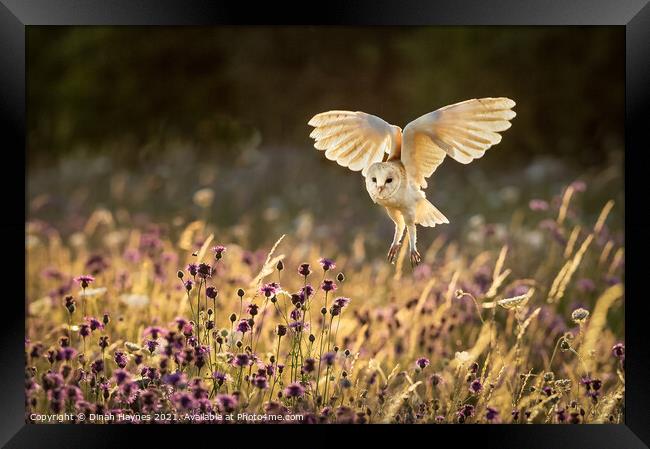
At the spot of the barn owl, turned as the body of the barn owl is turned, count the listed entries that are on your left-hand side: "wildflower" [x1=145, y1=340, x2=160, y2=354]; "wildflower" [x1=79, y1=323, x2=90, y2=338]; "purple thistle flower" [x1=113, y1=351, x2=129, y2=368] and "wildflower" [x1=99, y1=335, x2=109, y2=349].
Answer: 0

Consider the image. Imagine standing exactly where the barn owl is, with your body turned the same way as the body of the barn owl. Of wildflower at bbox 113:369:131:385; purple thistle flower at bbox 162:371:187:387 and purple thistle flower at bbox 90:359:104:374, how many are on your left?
0

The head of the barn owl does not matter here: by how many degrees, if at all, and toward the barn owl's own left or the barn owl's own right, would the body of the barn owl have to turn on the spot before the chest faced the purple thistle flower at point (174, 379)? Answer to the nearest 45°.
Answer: approximately 45° to the barn owl's own right

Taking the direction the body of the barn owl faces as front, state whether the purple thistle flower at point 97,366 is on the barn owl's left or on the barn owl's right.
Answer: on the barn owl's right

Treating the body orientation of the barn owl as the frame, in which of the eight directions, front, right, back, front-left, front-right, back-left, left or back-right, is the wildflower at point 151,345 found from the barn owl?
front-right

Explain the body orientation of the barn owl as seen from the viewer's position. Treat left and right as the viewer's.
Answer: facing the viewer and to the left of the viewer

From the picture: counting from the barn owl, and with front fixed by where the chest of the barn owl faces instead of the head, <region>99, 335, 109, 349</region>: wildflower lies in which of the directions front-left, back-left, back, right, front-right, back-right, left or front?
front-right

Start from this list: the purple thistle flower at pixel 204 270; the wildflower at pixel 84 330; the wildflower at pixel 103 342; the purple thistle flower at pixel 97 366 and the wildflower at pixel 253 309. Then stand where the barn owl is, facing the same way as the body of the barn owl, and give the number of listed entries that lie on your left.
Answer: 0
